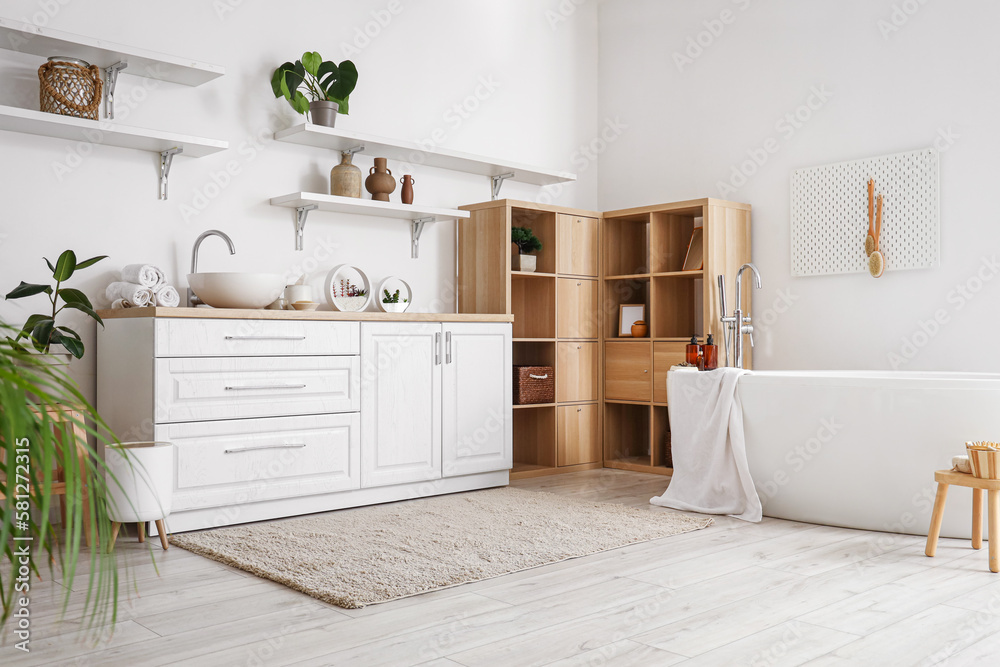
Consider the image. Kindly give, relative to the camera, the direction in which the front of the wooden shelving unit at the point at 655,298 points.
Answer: facing the viewer and to the left of the viewer

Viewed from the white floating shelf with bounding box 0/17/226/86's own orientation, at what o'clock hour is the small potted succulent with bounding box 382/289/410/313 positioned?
The small potted succulent is roughly at 10 o'clock from the white floating shelf.

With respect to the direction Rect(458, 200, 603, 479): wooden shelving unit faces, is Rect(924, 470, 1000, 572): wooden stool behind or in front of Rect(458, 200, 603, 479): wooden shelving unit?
in front

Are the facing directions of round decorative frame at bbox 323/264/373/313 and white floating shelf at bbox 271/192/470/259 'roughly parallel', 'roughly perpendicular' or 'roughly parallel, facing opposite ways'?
roughly parallel

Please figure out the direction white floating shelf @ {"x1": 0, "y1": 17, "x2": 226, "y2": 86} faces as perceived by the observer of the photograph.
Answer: facing the viewer and to the right of the viewer

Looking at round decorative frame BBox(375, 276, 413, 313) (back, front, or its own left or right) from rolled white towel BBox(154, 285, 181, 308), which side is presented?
right

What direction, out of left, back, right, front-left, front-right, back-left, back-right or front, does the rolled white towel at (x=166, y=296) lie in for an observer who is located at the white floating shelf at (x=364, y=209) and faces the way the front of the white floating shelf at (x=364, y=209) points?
right

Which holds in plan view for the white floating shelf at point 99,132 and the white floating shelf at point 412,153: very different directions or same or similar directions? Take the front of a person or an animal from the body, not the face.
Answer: same or similar directions

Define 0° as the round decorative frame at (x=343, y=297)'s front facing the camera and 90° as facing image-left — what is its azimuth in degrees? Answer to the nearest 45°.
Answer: approximately 315°

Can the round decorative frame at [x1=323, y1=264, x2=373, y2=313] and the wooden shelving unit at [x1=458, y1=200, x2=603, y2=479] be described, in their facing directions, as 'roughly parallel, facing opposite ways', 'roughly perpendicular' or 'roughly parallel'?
roughly parallel

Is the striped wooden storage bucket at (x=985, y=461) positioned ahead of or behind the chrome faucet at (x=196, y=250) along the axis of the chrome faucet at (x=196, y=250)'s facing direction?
ahead

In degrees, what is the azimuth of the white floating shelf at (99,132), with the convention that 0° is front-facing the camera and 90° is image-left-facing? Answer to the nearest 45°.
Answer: approximately 315°

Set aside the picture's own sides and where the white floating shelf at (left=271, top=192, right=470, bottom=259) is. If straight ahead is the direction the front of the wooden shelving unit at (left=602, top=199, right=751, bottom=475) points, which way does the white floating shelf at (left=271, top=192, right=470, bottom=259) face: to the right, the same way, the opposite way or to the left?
to the left
